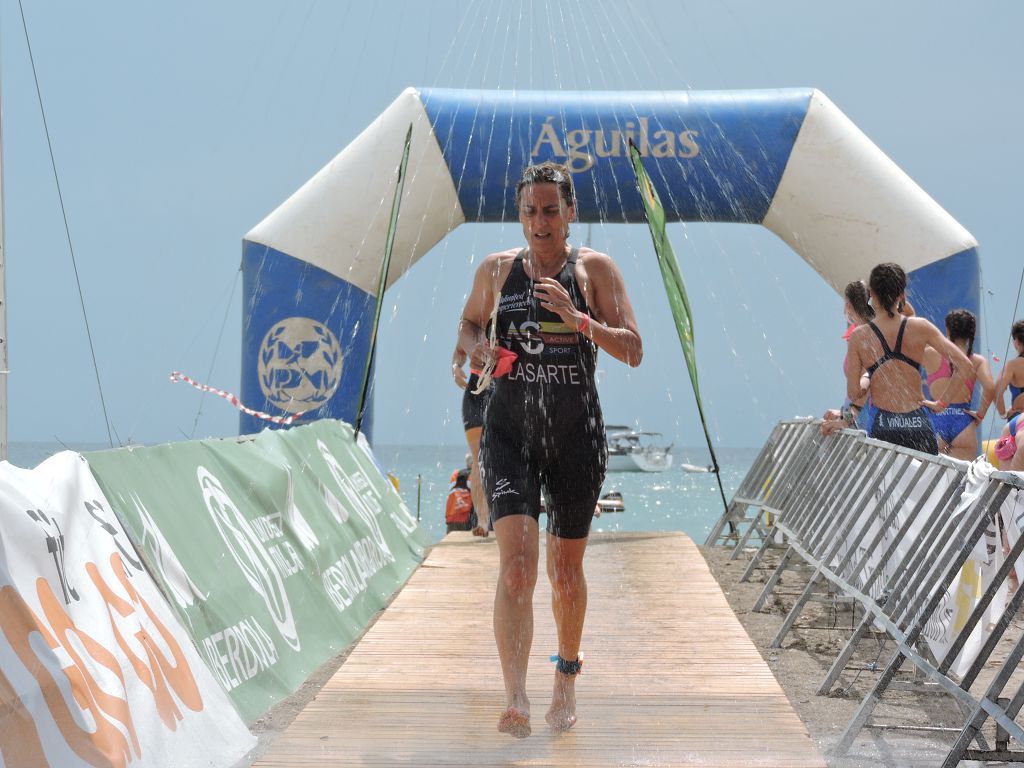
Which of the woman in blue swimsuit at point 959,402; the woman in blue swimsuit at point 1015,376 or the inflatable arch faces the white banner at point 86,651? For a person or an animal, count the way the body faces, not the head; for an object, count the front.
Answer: the inflatable arch

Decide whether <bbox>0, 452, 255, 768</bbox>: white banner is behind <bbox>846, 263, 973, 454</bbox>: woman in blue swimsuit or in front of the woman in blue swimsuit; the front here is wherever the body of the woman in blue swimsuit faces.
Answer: behind

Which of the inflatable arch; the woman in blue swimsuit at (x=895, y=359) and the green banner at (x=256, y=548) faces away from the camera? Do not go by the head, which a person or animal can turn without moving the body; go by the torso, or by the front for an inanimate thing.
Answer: the woman in blue swimsuit

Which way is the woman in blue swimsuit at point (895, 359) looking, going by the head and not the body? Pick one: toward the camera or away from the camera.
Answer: away from the camera

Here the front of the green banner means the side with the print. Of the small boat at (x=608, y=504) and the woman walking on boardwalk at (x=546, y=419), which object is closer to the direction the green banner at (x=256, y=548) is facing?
the woman walking on boardwalk

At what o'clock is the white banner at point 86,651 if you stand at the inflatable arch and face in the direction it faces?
The white banner is roughly at 12 o'clock from the inflatable arch.

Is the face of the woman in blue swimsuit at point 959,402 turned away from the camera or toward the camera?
away from the camera

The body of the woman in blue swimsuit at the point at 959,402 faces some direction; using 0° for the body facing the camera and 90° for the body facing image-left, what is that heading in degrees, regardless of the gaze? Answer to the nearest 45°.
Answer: approximately 180°

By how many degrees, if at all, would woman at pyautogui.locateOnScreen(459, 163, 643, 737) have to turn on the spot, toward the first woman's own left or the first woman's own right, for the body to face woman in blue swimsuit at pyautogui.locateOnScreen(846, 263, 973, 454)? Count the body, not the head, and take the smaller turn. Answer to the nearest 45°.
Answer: approximately 135° to the first woman's own left

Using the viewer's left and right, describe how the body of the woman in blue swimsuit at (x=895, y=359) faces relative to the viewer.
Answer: facing away from the viewer

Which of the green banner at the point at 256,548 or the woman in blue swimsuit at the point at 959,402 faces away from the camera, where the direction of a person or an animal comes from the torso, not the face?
the woman in blue swimsuit

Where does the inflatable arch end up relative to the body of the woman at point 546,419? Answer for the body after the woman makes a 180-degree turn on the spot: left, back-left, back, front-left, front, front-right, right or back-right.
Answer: front
